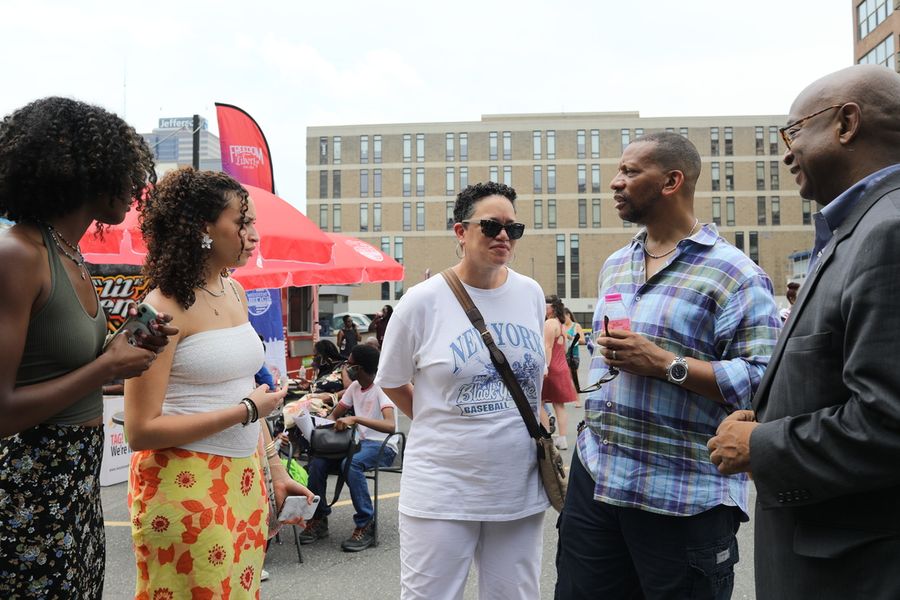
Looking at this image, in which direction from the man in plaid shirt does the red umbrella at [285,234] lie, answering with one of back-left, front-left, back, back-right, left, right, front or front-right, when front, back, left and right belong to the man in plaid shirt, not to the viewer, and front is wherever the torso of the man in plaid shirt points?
right

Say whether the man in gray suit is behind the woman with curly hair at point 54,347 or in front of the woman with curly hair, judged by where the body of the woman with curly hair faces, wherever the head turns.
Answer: in front

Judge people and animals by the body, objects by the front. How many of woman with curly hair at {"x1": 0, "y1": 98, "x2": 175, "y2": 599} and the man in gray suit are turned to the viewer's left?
1

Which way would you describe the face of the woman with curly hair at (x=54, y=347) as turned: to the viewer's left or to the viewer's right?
to the viewer's right

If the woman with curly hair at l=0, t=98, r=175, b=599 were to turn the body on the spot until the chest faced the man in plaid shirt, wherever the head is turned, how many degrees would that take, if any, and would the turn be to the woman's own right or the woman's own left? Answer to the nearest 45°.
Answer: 0° — they already face them

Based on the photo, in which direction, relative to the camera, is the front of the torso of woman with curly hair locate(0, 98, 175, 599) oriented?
to the viewer's right

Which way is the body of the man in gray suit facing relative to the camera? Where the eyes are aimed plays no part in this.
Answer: to the viewer's left

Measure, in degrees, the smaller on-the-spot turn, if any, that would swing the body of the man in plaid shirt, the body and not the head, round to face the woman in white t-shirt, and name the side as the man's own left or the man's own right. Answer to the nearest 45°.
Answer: approximately 45° to the man's own right

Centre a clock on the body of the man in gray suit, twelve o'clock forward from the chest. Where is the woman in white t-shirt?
The woman in white t-shirt is roughly at 1 o'clock from the man in gray suit.

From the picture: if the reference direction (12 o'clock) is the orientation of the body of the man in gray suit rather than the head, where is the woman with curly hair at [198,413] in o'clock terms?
The woman with curly hair is roughly at 12 o'clock from the man in gray suit.

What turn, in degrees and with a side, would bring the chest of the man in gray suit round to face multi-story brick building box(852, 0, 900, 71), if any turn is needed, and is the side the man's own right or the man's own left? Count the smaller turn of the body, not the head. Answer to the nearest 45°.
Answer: approximately 90° to the man's own right

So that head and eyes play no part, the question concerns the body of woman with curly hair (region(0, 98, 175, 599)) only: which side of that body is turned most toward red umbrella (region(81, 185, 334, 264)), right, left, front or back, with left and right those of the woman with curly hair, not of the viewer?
left

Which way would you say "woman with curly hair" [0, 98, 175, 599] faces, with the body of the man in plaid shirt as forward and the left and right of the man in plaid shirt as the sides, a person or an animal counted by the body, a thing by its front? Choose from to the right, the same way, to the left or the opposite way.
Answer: the opposite way
